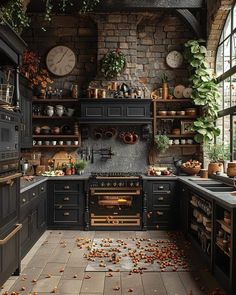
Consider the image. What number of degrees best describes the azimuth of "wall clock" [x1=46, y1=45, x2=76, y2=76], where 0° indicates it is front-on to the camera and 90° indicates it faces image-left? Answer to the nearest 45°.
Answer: approximately 0°

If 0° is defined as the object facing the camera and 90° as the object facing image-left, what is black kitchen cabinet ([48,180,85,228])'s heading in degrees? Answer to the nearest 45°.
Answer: approximately 0°

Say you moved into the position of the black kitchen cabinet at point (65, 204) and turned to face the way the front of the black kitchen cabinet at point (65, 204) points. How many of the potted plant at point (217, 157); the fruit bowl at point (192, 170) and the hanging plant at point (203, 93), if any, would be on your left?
3
